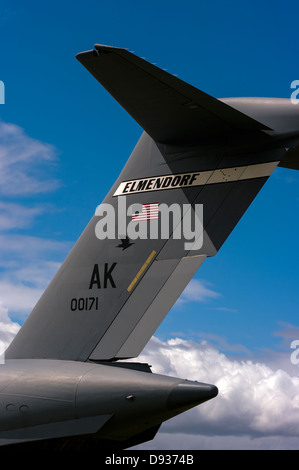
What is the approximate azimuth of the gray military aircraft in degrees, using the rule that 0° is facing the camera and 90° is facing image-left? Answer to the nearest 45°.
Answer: approximately 135°
